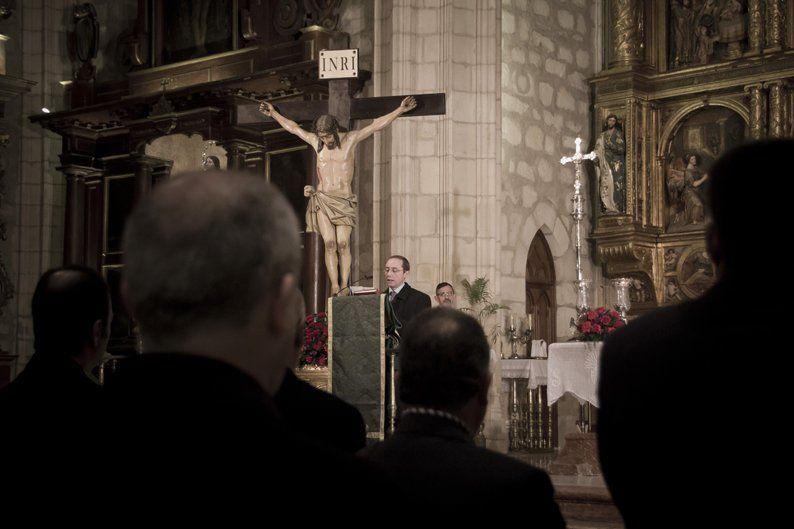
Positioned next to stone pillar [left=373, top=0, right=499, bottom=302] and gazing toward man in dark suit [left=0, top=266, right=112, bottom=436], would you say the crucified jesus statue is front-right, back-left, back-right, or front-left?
front-right

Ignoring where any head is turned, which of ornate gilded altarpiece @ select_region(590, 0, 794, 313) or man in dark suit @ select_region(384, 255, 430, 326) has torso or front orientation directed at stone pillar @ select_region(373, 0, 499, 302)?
the ornate gilded altarpiece

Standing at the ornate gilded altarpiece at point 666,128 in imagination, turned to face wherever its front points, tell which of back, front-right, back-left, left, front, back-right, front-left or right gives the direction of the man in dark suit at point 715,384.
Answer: front-left

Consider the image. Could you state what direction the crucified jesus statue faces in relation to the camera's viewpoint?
facing the viewer

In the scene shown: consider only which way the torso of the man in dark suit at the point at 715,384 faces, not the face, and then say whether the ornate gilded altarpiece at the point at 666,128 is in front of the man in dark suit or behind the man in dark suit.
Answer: in front

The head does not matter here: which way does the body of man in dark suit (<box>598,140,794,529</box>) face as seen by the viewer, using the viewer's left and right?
facing away from the viewer

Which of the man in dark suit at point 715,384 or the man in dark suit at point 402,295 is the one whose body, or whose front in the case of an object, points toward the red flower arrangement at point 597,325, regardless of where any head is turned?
the man in dark suit at point 715,384

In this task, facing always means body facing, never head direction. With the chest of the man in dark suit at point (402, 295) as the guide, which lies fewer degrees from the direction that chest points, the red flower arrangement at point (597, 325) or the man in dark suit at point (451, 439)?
the man in dark suit

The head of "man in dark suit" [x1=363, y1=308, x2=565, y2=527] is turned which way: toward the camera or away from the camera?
away from the camera

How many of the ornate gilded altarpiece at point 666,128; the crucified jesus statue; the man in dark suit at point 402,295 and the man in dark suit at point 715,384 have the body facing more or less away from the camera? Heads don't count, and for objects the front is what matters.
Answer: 1

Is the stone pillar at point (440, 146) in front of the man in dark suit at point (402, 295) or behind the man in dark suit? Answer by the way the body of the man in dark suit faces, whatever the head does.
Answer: behind

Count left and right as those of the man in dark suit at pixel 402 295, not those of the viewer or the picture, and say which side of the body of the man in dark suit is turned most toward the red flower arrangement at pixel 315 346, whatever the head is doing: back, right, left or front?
right

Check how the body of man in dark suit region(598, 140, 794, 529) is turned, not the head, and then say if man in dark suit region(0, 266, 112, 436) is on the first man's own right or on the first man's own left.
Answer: on the first man's own left

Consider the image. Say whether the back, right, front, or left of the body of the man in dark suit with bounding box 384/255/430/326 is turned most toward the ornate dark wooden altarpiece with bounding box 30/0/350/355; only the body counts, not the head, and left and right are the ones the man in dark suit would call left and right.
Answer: right

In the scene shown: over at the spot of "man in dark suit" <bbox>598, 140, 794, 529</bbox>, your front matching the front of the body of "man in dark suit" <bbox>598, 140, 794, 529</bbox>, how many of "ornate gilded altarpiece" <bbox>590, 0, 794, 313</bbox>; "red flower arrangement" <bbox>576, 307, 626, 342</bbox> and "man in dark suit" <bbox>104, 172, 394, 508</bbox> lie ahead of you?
2

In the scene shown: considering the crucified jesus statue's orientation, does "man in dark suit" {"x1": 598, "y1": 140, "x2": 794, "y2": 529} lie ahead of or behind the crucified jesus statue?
ahead
